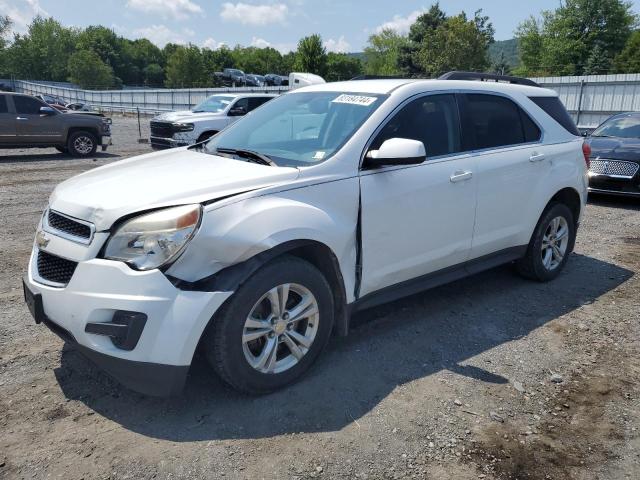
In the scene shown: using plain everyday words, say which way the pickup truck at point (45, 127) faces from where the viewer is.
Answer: facing to the right of the viewer

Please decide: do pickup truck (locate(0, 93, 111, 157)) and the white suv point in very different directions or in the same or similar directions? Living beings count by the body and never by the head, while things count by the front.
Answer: very different directions

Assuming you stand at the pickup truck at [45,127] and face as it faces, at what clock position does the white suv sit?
The white suv is roughly at 3 o'clock from the pickup truck.

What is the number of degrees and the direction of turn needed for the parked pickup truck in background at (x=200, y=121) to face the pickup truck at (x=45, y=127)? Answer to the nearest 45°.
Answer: approximately 45° to its right

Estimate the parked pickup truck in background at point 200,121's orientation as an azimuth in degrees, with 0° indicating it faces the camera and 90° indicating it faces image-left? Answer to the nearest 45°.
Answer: approximately 45°

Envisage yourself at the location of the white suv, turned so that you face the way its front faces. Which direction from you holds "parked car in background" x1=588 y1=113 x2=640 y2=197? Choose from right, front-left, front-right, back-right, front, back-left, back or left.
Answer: back

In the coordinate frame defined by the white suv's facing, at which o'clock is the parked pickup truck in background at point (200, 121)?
The parked pickup truck in background is roughly at 4 o'clock from the white suv.

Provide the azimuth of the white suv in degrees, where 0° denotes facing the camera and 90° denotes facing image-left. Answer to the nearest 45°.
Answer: approximately 45°

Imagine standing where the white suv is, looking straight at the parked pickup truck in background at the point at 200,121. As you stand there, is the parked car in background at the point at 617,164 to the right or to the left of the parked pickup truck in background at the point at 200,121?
right

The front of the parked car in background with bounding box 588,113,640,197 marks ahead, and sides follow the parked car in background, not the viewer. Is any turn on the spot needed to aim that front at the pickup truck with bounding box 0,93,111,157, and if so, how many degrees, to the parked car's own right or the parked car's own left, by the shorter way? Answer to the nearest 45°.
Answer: approximately 45° to the parked car's own right

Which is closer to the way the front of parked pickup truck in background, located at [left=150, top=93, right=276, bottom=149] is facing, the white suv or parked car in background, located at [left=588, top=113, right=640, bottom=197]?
the white suv

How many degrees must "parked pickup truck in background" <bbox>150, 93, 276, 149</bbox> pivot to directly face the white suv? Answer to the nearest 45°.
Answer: approximately 45° to its left
